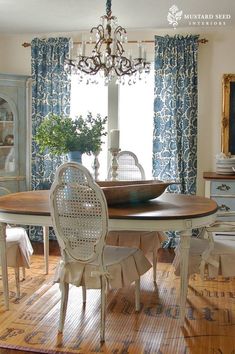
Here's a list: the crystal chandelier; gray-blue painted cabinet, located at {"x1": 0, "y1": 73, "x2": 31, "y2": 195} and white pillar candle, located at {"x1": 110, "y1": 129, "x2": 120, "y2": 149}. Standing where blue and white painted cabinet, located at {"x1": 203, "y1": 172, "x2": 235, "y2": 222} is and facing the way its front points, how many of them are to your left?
0

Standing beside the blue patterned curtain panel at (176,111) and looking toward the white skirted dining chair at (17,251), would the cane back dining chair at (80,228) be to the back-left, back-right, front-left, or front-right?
front-left

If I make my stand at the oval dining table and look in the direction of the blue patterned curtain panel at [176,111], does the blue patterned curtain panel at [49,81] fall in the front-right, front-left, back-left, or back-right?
front-left

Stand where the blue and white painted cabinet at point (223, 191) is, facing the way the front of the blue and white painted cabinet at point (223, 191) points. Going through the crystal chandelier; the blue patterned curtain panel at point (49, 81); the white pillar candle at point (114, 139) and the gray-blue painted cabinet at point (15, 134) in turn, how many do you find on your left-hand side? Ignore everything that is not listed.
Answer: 0

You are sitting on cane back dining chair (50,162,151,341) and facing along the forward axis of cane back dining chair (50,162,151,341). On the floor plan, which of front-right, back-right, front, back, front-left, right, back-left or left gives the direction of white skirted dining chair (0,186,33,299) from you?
left

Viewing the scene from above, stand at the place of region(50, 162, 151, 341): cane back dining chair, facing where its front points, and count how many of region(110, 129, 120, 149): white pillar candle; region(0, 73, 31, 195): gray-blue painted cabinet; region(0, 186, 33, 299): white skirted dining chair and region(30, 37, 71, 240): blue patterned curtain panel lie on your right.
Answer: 0

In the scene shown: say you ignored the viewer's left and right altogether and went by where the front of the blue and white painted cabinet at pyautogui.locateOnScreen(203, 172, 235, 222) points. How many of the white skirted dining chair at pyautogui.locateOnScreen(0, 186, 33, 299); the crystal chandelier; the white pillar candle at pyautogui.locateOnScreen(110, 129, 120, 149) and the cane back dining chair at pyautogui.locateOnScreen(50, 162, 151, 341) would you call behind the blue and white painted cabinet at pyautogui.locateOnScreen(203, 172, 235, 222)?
0

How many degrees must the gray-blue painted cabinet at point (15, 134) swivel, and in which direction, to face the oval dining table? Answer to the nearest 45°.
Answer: approximately 45° to its right

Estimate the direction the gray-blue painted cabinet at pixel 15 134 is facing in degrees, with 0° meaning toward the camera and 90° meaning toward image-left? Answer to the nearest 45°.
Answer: approximately 315°

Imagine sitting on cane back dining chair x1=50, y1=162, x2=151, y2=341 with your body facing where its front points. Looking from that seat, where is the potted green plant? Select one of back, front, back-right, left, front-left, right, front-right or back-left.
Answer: front-left

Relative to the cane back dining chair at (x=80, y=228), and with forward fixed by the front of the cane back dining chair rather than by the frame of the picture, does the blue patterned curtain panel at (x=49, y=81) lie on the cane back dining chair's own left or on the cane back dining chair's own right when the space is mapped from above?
on the cane back dining chair's own left

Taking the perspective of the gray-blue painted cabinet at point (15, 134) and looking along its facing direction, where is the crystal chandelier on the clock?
The crystal chandelier is roughly at 1 o'clock from the gray-blue painted cabinet.

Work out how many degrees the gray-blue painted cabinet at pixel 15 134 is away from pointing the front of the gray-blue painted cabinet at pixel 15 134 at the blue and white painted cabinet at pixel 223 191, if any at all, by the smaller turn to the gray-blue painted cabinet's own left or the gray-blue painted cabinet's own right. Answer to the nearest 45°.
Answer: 0° — it already faces it

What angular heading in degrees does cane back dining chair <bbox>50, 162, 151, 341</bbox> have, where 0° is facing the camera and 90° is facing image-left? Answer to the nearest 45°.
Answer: approximately 225°
